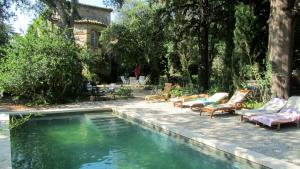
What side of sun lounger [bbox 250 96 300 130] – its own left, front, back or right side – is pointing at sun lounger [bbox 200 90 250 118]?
right

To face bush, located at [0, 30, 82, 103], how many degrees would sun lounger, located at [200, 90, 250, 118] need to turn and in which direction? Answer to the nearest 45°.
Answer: approximately 45° to its right

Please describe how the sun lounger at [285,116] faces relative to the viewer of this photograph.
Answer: facing the viewer and to the left of the viewer

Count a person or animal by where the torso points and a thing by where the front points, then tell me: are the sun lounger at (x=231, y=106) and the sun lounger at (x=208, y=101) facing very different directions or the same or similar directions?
same or similar directions

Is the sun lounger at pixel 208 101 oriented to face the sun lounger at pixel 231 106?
no

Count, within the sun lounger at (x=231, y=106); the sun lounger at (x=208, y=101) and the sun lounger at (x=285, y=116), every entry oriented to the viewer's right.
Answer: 0

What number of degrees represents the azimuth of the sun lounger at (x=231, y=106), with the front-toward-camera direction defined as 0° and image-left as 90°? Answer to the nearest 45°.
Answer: approximately 45°

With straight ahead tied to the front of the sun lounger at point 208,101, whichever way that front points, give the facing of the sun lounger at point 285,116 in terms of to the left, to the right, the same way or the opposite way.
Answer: the same way

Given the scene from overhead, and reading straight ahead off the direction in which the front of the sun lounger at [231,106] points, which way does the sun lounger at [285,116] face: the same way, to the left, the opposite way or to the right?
the same way

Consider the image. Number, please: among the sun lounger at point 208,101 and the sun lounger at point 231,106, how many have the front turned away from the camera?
0
